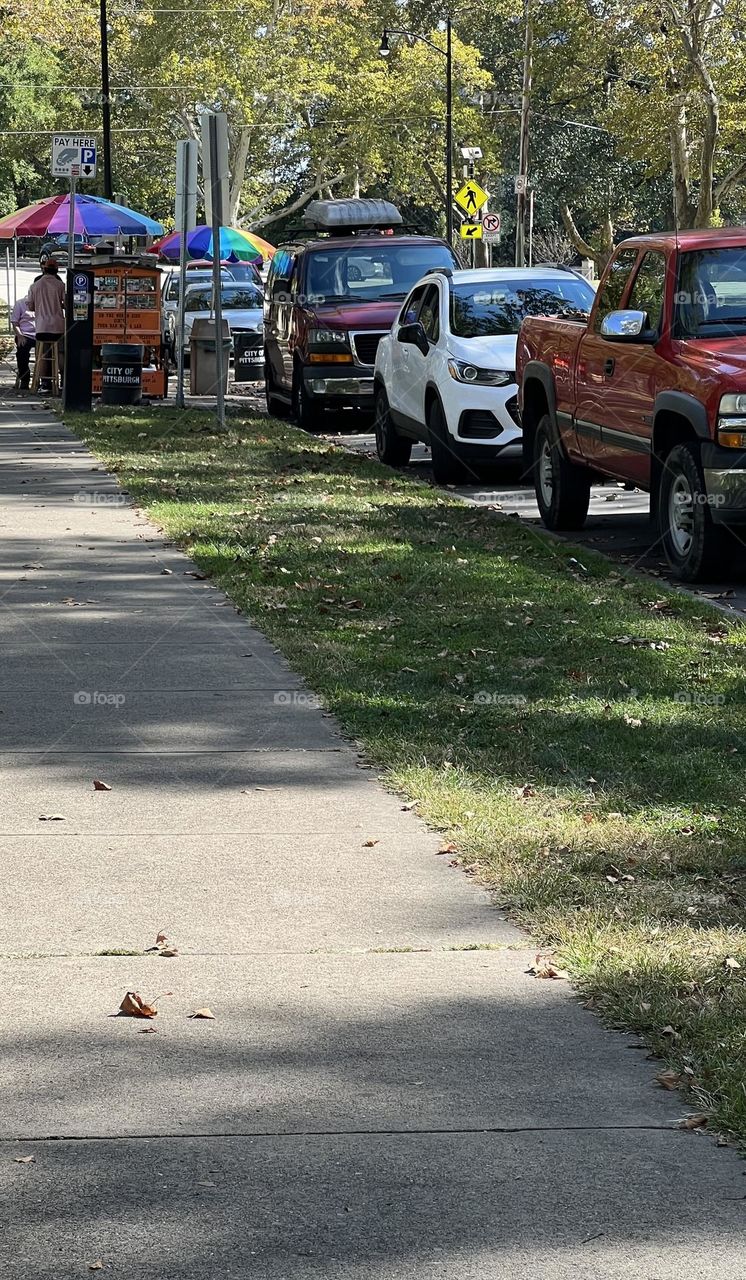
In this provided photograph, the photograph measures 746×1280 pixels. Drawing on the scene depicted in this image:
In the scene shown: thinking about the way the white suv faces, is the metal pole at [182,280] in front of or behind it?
behind

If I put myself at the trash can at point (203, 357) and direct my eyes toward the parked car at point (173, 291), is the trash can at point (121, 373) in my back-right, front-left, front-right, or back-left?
back-left

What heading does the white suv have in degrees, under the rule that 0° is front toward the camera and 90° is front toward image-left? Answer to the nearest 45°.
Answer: approximately 315°

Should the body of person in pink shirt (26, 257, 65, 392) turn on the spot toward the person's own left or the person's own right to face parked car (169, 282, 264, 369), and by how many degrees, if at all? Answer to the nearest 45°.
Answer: approximately 45° to the person's own right

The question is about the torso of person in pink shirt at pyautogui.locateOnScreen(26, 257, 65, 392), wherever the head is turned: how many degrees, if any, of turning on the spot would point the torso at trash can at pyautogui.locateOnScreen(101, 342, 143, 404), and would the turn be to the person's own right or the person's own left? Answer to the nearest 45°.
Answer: approximately 135° to the person's own right

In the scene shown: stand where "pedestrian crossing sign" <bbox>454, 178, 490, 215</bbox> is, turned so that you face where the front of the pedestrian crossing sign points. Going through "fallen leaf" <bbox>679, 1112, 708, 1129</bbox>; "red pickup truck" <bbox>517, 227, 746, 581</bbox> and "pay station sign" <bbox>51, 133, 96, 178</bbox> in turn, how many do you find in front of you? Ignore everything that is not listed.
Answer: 3

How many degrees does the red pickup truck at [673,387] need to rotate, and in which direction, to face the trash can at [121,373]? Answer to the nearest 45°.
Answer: approximately 180°

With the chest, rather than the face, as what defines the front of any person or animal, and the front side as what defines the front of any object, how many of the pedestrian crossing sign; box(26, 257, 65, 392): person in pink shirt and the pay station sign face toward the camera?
2
